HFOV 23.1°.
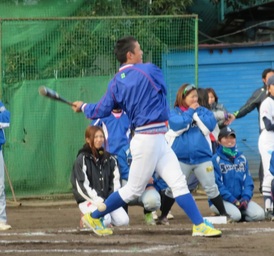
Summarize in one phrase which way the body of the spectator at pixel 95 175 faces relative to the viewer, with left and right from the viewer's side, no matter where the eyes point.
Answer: facing the viewer and to the right of the viewer
